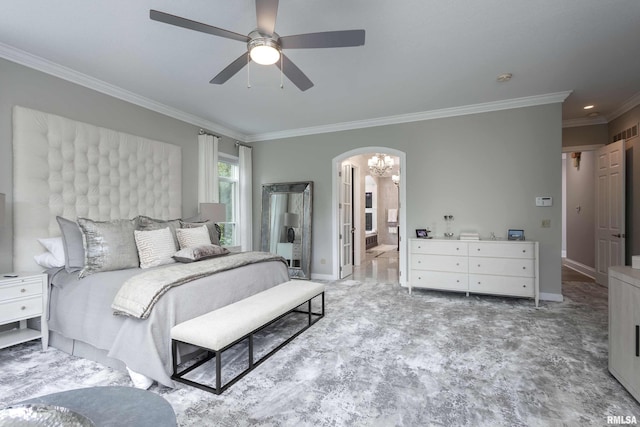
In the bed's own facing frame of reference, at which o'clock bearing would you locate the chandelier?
The chandelier is roughly at 10 o'clock from the bed.

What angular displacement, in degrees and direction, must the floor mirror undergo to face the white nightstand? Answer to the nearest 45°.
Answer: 0° — it already faces it

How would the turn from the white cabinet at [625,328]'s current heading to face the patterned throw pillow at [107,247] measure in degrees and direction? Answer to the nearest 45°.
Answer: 0° — it already faces it

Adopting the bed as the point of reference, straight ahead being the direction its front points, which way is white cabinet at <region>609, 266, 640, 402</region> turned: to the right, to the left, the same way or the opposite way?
the opposite way

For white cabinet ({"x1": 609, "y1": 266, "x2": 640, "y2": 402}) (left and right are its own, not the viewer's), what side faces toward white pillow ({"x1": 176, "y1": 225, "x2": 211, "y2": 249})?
front

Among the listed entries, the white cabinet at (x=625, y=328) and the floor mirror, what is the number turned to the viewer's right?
0

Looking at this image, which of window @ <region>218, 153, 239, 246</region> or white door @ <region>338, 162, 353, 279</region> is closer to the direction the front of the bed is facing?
the white door

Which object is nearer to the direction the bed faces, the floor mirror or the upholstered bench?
the upholstered bench

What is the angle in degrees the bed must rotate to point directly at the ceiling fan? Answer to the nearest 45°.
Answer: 0° — it already faces it

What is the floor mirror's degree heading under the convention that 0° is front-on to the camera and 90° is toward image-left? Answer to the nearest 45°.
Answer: approximately 45°

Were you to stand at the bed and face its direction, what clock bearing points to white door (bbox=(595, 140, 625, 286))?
The white door is roughly at 11 o'clock from the bed.

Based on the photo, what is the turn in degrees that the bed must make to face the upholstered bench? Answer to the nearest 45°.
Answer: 0° — it already faces it

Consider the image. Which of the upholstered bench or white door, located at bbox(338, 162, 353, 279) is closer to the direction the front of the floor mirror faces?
the upholstered bench
